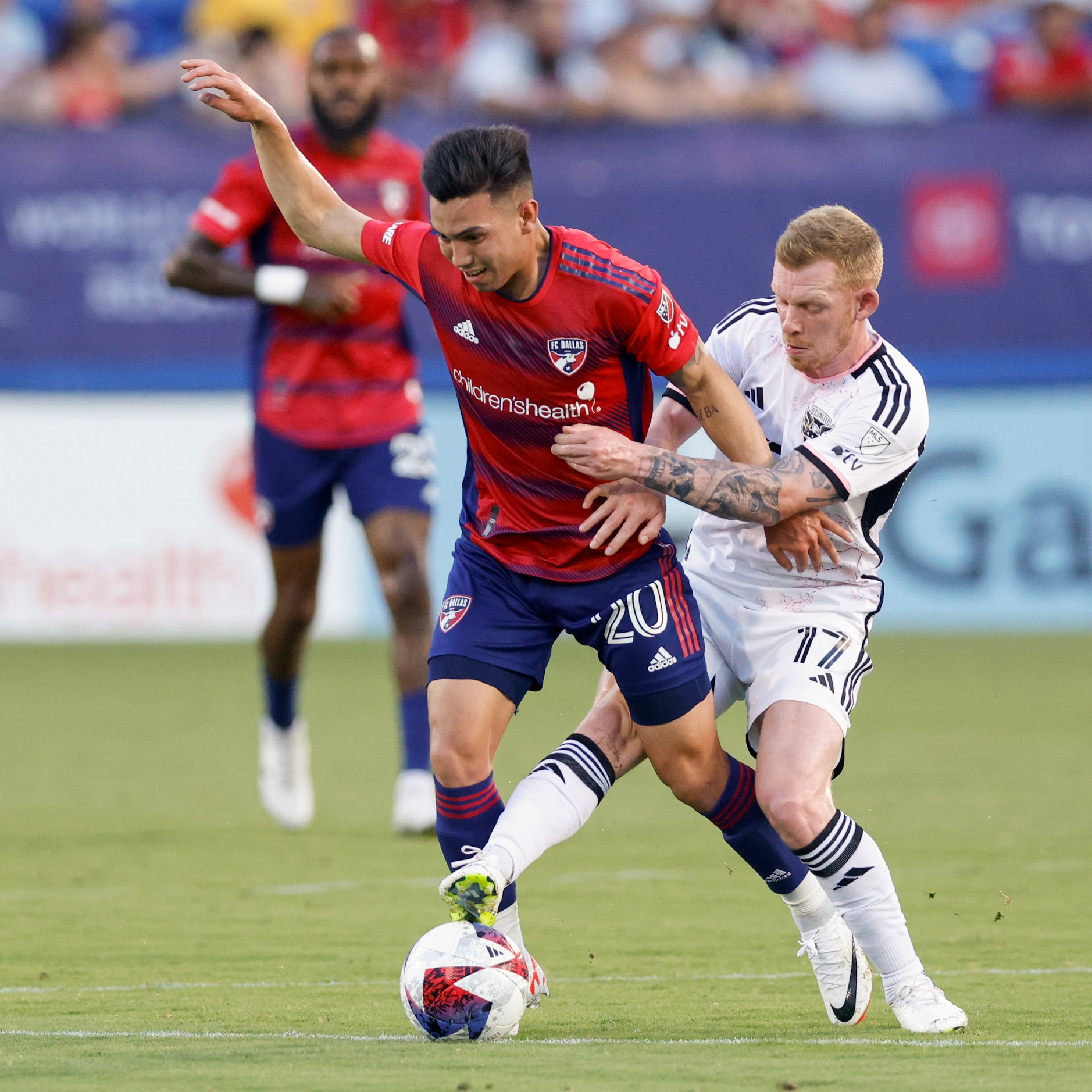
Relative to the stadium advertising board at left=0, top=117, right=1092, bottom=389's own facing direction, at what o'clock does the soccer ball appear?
The soccer ball is roughly at 12 o'clock from the stadium advertising board.

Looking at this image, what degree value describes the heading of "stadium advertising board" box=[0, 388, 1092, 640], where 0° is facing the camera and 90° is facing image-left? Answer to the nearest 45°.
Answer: approximately 0°

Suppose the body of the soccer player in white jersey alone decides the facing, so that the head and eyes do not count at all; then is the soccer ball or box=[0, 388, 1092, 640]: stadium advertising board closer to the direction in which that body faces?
the soccer ball

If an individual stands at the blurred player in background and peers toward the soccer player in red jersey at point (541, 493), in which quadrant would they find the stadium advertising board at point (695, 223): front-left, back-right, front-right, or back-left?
back-left

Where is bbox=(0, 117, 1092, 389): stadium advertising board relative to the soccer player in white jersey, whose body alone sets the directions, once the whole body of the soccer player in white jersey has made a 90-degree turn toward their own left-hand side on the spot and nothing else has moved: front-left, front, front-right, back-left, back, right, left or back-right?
back-left

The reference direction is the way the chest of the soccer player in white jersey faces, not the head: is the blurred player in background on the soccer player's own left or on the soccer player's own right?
on the soccer player's own right

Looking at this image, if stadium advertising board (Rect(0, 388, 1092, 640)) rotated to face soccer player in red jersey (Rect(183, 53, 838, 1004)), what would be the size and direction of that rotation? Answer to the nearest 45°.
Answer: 0° — it already faces them

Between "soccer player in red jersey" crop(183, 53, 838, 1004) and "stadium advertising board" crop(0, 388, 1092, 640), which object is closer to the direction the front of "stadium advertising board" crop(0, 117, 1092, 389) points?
the soccer player in red jersey

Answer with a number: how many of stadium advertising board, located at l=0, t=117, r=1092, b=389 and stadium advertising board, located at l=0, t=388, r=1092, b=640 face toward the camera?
2

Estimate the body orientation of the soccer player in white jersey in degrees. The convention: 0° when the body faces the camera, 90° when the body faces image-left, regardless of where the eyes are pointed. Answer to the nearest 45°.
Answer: approximately 45°

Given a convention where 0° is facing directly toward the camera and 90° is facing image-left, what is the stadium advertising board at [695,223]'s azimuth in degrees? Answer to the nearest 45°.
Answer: approximately 0°

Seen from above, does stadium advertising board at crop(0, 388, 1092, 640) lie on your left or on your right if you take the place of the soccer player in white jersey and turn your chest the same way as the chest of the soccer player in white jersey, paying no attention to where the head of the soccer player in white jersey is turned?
on your right
